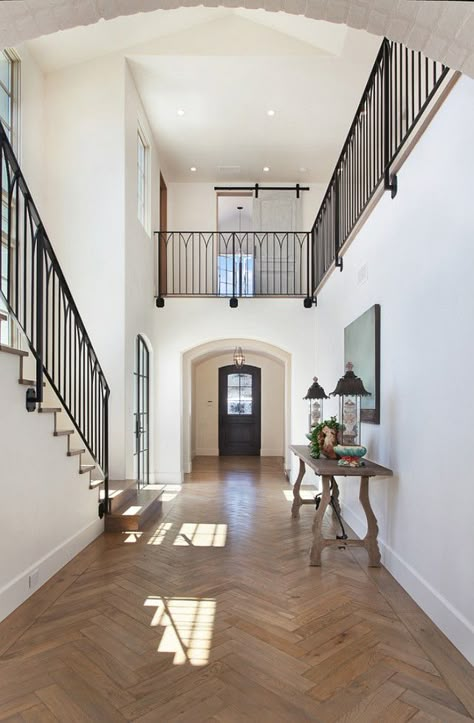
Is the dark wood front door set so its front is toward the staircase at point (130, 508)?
yes

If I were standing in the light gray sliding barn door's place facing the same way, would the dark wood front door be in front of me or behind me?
behind

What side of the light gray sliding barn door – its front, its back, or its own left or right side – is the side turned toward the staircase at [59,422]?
front

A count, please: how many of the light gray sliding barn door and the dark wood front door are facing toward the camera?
2

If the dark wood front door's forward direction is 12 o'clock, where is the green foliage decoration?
The green foliage decoration is roughly at 12 o'clock from the dark wood front door.

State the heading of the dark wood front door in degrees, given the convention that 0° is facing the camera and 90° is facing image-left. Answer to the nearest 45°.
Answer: approximately 0°

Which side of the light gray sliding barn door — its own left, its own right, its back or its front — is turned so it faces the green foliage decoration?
front

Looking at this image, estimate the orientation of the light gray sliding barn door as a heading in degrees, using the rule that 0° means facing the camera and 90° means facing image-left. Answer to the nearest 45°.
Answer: approximately 0°
